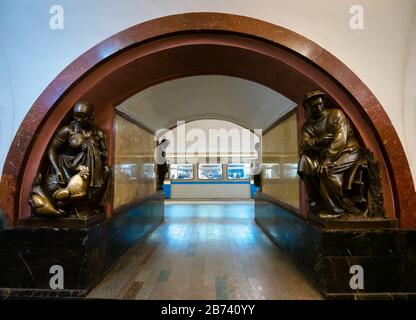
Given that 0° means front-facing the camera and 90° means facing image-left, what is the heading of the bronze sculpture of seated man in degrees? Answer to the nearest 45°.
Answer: approximately 45°
